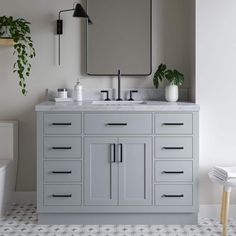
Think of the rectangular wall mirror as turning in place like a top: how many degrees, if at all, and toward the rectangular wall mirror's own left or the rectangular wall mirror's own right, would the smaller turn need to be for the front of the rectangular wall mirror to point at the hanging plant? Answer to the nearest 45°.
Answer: approximately 90° to the rectangular wall mirror's own right

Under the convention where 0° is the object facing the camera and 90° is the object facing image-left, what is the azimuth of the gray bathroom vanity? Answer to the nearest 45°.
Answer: approximately 0°

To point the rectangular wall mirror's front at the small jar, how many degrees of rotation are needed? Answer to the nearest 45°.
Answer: approximately 90° to its right

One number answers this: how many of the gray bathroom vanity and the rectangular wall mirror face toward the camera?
2
